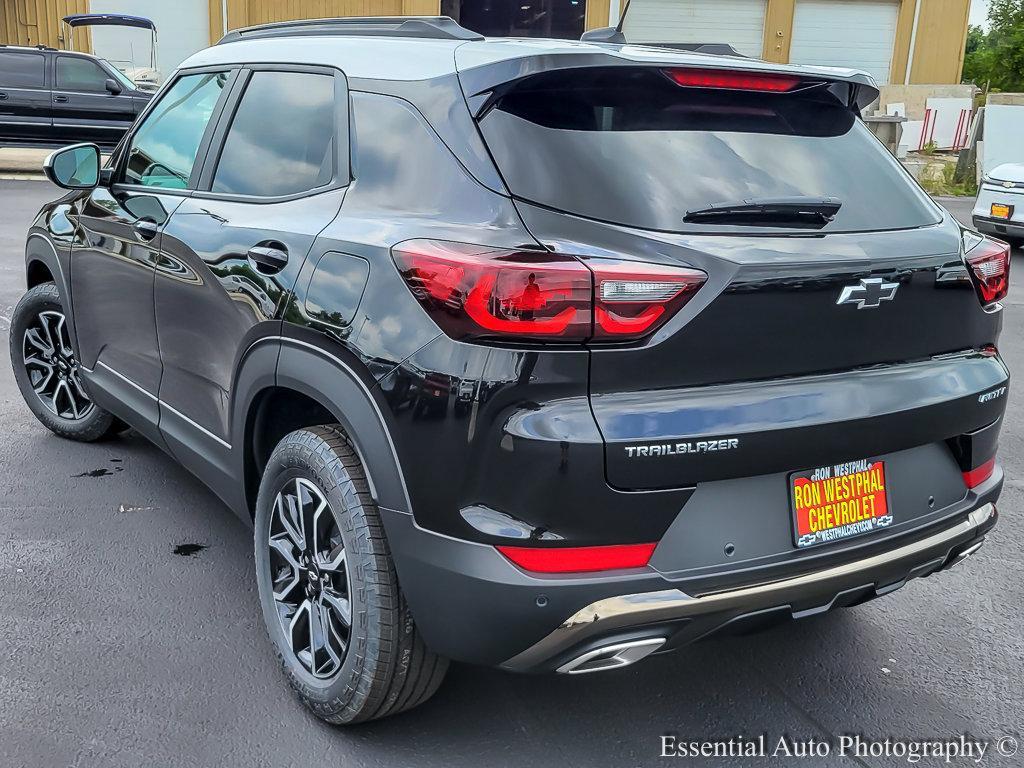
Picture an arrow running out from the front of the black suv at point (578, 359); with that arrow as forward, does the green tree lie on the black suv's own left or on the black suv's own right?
on the black suv's own right

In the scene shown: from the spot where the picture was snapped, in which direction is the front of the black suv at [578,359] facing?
facing away from the viewer and to the left of the viewer

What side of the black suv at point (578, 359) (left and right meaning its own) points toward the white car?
right
